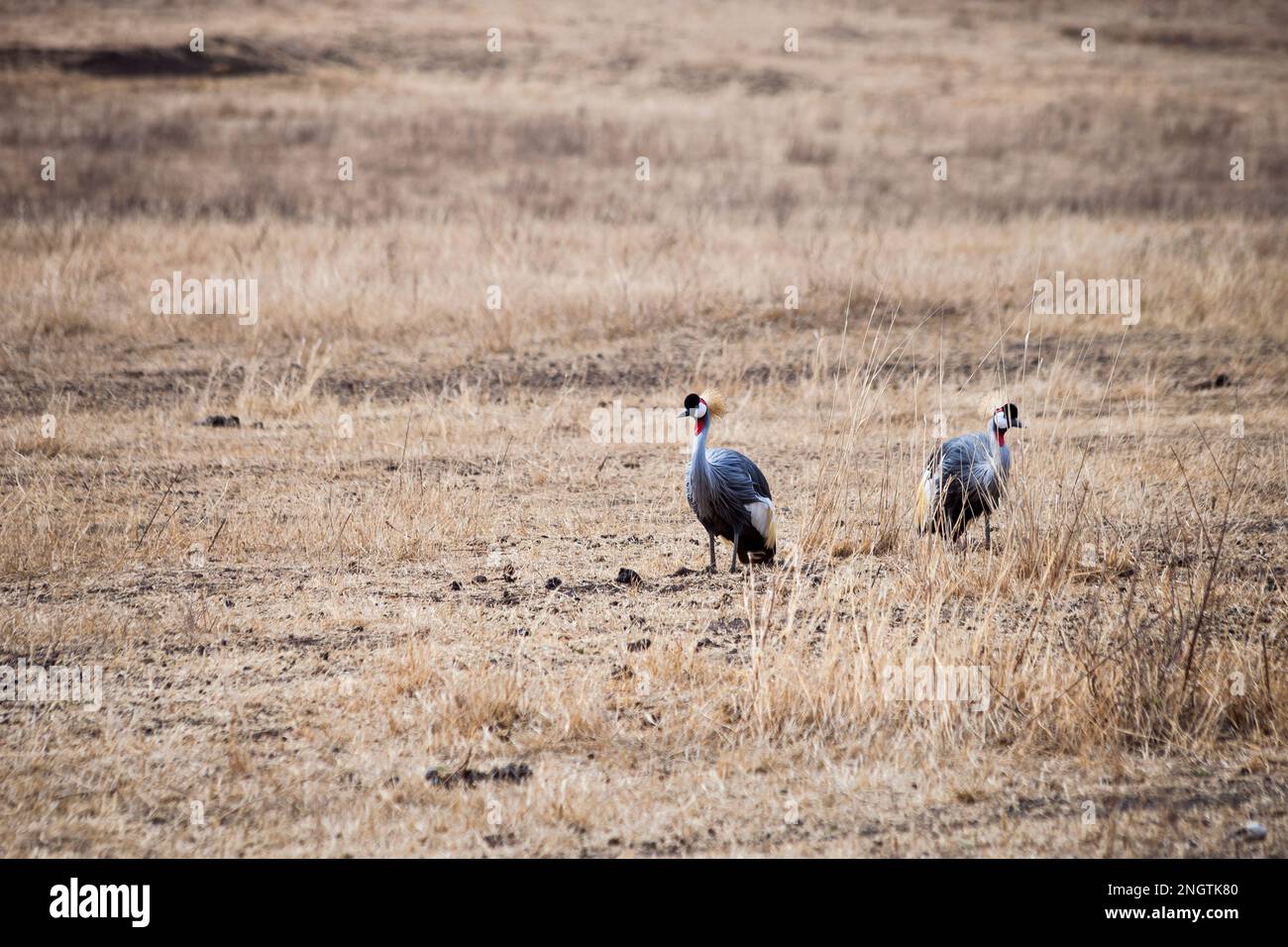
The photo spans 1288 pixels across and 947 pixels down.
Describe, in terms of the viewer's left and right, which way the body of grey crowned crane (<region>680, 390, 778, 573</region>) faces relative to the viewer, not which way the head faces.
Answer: facing the viewer and to the left of the viewer

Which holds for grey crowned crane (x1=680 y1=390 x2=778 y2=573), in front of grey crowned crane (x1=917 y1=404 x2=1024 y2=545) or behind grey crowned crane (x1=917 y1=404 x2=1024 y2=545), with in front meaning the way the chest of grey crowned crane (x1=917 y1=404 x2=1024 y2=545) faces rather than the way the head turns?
behind

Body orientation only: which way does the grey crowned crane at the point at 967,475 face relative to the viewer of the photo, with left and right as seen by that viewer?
facing to the right of the viewer

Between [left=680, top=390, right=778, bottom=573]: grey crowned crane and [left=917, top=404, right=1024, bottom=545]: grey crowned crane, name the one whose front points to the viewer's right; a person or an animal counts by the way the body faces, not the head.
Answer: [left=917, top=404, right=1024, bottom=545]: grey crowned crane

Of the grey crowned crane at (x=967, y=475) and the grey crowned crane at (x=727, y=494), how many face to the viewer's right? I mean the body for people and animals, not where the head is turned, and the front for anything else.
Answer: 1
